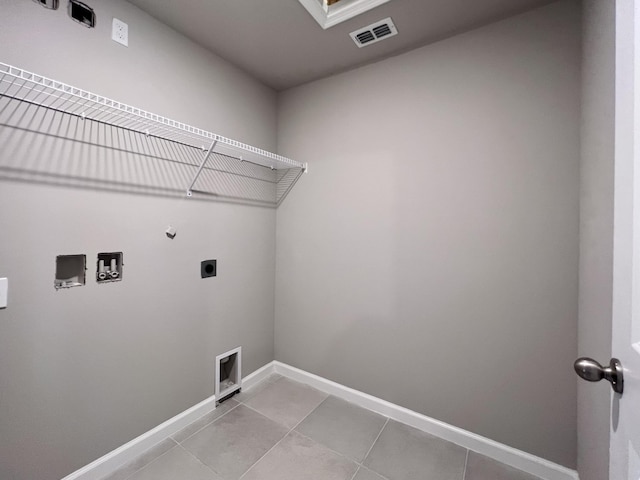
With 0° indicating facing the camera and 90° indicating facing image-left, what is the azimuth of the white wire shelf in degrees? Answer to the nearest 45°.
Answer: approximately 315°

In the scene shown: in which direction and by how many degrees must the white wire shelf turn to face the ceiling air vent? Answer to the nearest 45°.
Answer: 0° — it already faces it
